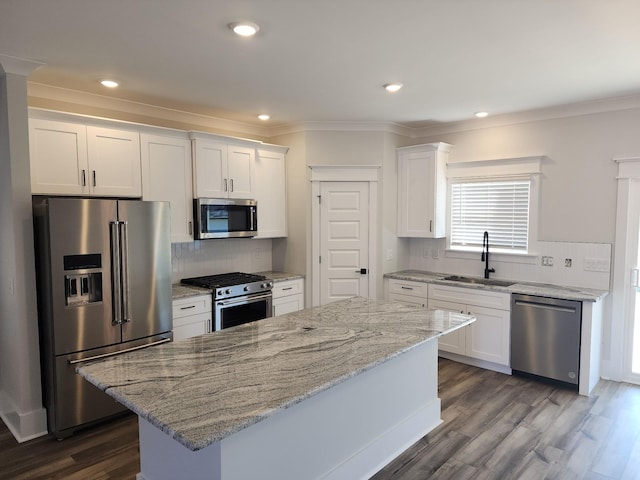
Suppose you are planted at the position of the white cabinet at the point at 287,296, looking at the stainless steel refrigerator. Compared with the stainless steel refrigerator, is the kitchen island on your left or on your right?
left

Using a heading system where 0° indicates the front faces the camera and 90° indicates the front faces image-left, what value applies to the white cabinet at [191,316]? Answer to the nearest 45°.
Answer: approximately 315°

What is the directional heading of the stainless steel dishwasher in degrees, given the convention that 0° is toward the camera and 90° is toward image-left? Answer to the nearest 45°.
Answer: approximately 45°

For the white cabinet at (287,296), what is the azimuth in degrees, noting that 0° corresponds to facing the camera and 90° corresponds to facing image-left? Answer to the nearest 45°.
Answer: approximately 315°
